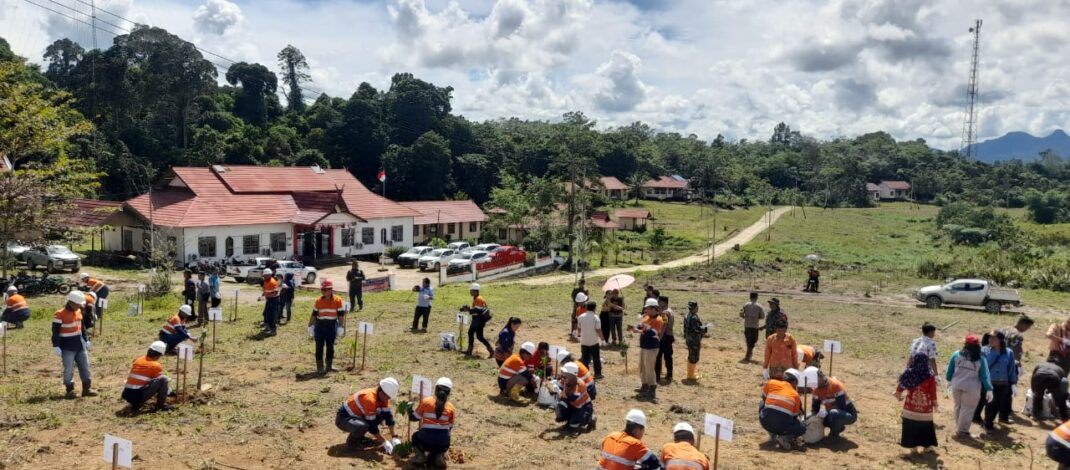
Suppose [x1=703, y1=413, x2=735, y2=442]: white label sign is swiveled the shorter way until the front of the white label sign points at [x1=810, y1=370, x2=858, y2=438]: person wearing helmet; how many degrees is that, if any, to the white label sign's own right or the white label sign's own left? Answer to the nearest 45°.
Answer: approximately 135° to the white label sign's own left

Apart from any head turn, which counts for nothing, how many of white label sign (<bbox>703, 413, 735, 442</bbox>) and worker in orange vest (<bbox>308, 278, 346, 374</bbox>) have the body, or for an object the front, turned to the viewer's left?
0

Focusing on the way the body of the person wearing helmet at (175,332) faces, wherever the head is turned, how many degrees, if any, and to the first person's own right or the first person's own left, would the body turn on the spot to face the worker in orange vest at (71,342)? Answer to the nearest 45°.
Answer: approximately 135° to the first person's own right

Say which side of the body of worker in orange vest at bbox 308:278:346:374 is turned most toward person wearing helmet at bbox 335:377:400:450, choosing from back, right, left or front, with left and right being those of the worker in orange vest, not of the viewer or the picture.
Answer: front

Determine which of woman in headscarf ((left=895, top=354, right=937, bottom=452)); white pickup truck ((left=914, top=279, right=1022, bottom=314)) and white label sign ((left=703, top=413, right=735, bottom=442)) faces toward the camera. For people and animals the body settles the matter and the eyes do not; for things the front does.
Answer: the white label sign

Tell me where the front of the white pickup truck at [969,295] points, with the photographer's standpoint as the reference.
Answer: facing to the left of the viewer

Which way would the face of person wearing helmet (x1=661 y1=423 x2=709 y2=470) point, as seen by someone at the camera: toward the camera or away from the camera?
away from the camera

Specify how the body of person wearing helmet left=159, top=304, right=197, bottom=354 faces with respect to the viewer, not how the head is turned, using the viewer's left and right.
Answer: facing to the right of the viewer

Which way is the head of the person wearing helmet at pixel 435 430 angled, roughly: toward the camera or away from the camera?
away from the camera

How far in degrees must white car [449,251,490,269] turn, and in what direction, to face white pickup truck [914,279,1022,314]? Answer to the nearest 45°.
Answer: approximately 90° to its left

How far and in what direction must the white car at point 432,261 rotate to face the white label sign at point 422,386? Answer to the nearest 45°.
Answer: approximately 45° to its left
